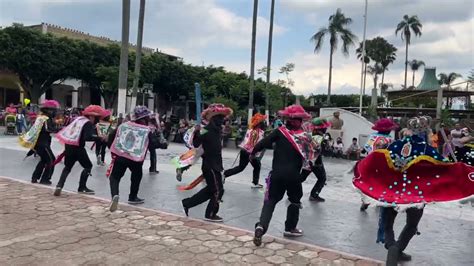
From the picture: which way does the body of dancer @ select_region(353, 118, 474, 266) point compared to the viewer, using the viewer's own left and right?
facing away from the viewer

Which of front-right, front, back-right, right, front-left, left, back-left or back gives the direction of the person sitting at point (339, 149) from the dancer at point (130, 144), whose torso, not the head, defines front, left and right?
front

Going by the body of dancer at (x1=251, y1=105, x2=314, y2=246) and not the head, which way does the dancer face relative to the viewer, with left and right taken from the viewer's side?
facing away from the viewer and to the right of the viewer

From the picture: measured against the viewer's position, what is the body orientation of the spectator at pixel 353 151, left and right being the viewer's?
facing the viewer

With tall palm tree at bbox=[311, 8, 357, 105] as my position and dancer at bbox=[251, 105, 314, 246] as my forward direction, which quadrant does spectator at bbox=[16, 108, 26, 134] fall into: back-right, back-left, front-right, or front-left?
front-right

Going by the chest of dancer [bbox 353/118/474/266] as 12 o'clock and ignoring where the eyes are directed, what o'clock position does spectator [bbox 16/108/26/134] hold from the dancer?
The spectator is roughly at 10 o'clock from the dancer.

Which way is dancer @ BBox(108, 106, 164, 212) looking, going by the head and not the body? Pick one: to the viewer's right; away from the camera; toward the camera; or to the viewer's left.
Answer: away from the camera

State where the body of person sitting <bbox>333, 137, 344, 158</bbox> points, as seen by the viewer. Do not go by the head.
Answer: toward the camera

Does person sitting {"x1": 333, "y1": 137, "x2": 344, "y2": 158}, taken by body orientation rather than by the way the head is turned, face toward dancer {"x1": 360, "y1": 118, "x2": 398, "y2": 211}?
yes
